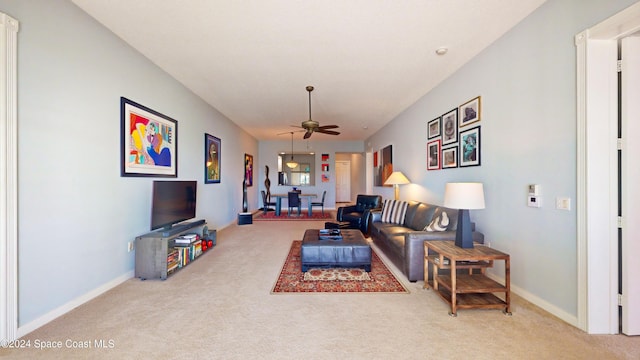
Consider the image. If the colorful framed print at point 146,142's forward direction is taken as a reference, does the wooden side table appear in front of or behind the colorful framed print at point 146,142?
in front

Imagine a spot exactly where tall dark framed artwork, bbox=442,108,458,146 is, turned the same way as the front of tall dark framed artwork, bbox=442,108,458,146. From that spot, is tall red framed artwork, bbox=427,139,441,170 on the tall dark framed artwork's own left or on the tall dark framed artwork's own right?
on the tall dark framed artwork's own right

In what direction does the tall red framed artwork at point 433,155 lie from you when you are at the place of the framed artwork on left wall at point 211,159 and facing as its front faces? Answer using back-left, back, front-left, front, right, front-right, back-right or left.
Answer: front

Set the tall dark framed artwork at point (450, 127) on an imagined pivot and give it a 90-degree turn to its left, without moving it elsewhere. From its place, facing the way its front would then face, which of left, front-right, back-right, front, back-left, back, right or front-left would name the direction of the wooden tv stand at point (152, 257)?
right

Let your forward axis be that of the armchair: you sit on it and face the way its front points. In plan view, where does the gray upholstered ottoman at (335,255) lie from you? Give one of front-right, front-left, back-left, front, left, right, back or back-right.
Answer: front-left

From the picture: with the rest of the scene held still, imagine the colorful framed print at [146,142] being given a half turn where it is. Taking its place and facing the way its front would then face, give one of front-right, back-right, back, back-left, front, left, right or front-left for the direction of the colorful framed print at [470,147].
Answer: back

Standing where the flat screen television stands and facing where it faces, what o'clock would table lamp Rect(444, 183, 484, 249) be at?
The table lamp is roughly at 12 o'clock from the flat screen television.

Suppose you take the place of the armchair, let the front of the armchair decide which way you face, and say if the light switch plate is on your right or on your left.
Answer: on your left

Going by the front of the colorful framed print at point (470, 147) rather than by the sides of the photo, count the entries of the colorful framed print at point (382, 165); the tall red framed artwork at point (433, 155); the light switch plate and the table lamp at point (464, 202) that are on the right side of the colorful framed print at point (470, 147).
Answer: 2

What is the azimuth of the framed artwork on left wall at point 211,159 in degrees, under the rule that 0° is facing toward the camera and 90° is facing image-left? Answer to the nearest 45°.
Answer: approximately 315°

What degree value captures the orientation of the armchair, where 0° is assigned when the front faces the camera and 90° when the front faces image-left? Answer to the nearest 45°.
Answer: approximately 45°

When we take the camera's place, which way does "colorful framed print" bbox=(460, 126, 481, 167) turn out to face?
facing the viewer and to the left of the viewer

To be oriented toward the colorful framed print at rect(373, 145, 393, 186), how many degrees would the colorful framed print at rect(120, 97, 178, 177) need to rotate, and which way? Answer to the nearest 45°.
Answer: approximately 45° to its left

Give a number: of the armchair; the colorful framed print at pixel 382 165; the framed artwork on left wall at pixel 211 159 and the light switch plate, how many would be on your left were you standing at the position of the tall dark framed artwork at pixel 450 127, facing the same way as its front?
1

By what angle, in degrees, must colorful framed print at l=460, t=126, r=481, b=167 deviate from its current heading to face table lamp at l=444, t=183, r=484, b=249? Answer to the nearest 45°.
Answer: approximately 45° to its left

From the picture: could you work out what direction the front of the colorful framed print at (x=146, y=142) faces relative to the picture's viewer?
facing the viewer and to the right of the viewer

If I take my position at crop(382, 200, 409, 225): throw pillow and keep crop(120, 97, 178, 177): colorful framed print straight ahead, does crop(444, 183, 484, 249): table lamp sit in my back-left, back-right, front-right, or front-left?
front-left

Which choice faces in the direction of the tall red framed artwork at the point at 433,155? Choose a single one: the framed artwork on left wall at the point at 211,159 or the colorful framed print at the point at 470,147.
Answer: the framed artwork on left wall

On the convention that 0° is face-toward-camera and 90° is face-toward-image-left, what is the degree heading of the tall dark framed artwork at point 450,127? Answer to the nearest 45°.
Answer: approximately 45°
